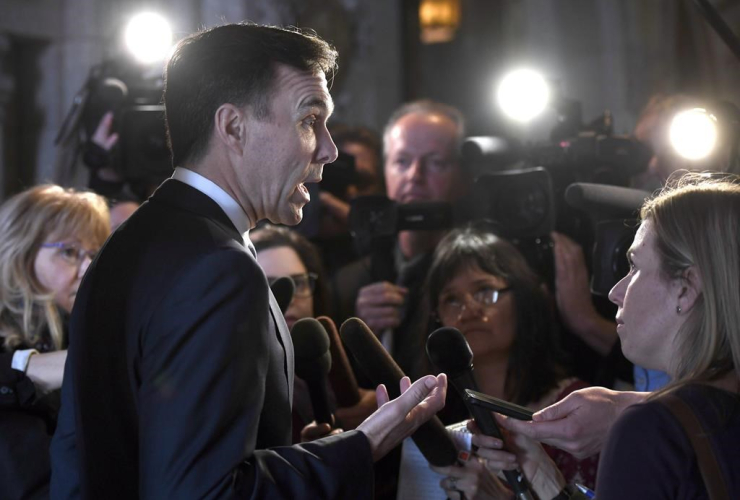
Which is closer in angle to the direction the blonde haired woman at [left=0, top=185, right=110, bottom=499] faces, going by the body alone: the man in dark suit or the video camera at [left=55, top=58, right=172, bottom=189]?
the man in dark suit

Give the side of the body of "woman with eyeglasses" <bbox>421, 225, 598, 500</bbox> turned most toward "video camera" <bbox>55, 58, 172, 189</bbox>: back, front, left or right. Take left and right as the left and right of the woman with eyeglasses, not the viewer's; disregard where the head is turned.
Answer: right

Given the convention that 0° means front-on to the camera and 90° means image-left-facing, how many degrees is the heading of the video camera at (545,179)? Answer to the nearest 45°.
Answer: approximately 45°

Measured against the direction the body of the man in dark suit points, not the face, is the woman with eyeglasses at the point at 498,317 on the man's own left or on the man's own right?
on the man's own left

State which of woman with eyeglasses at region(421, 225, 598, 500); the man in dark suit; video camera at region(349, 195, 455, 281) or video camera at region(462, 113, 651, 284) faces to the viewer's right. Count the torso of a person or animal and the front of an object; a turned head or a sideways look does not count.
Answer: the man in dark suit

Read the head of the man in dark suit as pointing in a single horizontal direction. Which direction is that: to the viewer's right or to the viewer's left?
to the viewer's right

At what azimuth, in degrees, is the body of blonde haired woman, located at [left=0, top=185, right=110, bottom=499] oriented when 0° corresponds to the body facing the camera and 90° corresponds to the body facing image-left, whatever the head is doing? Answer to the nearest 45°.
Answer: approximately 315°

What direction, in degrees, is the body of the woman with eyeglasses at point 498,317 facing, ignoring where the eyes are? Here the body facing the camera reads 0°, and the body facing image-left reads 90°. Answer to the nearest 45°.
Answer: approximately 45°

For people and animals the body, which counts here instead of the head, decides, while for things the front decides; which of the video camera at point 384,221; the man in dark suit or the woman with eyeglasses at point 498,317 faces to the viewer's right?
the man in dark suit

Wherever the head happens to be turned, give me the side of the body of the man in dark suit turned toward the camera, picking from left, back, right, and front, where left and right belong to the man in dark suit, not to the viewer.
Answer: right
